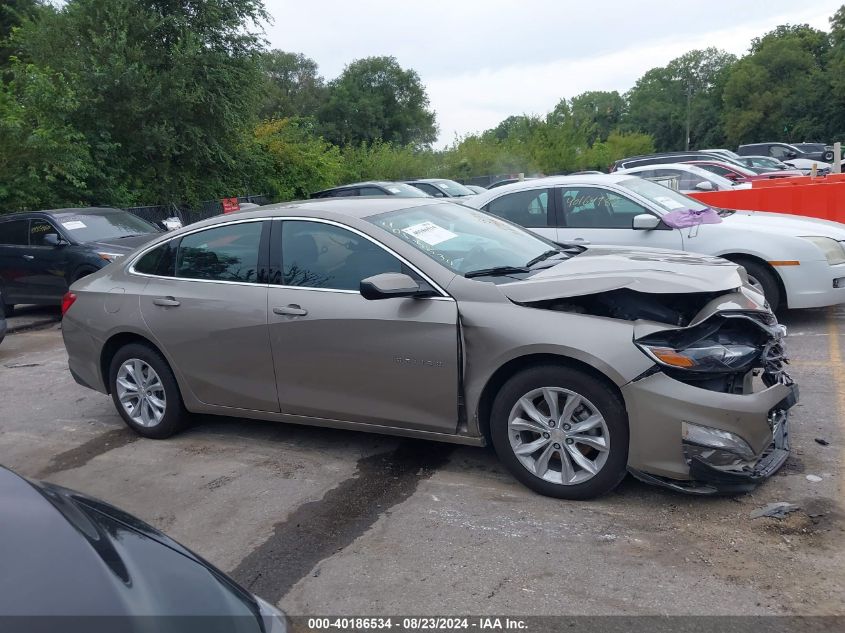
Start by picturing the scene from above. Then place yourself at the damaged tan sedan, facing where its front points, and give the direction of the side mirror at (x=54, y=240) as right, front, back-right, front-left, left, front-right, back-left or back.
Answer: back

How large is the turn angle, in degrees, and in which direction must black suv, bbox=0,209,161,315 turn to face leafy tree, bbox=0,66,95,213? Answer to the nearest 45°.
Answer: approximately 135° to its left

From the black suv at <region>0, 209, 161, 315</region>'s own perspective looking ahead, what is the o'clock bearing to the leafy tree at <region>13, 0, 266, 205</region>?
The leafy tree is roughly at 8 o'clock from the black suv.

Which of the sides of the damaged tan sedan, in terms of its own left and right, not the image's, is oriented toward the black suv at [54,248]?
back

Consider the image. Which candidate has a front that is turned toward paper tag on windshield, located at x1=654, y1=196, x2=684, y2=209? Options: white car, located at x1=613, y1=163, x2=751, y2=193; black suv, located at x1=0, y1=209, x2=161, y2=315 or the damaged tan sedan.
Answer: the black suv

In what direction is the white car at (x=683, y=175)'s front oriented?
to the viewer's right

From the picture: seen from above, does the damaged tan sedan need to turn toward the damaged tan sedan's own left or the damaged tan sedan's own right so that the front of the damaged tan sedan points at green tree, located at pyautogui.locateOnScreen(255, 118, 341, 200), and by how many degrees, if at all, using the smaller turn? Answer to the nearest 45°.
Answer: approximately 135° to the damaged tan sedan's own left

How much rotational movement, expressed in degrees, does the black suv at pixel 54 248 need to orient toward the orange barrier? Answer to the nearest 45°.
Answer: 0° — it already faces it

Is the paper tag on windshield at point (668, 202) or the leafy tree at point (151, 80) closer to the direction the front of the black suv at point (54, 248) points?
the paper tag on windshield

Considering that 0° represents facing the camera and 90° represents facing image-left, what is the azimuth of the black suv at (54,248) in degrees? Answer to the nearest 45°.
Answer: approximately 315°

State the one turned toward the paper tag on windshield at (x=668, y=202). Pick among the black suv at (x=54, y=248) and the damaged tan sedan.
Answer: the black suv

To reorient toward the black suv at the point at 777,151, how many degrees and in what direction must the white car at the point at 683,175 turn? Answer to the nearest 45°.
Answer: approximately 90° to its left
